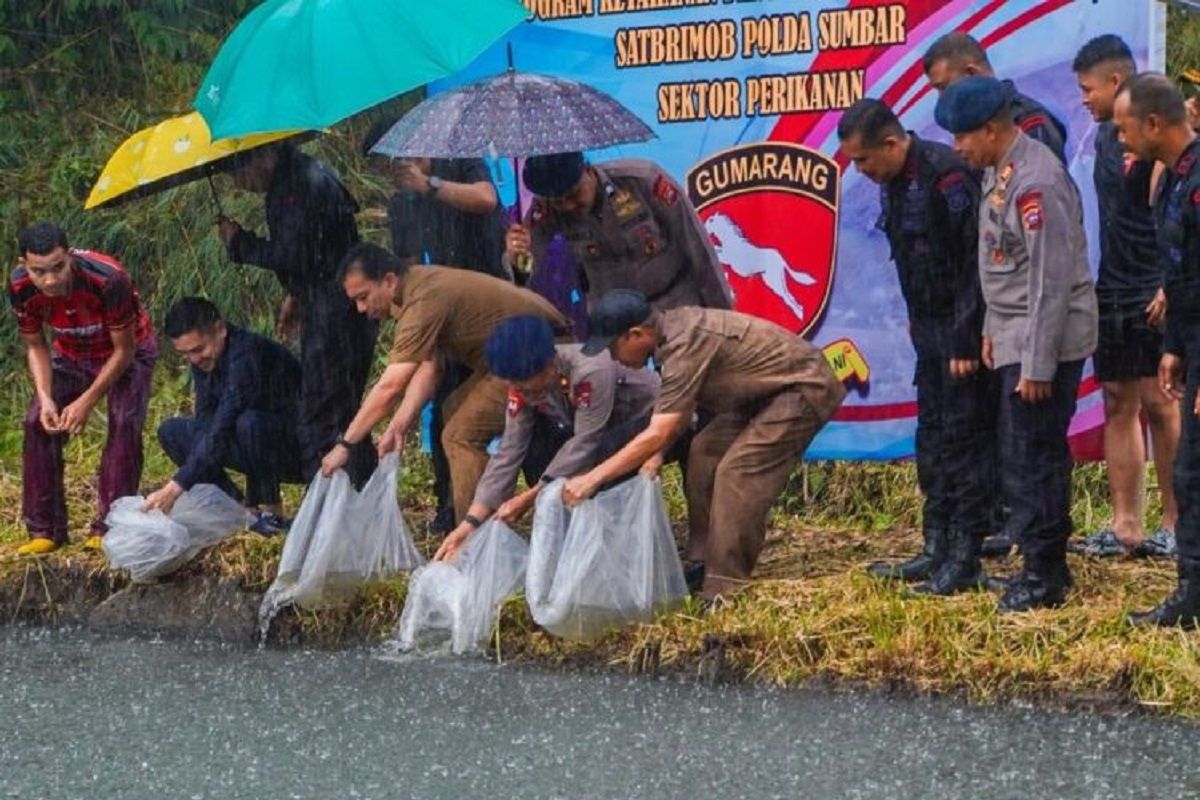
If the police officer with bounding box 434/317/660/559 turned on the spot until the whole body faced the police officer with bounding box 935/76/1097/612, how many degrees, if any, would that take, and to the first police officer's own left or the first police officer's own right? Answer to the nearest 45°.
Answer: approximately 135° to the first police officer's own left

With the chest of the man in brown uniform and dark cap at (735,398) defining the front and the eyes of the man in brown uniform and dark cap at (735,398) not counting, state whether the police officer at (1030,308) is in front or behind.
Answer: behind

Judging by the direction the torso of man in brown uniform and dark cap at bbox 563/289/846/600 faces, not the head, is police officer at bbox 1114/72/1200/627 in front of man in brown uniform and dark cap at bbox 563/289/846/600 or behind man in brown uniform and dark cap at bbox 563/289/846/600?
behind

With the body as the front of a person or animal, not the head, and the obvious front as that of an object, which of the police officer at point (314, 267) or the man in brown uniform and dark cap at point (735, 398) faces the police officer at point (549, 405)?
the man in brown uniform and dark cap at point (735, 398)

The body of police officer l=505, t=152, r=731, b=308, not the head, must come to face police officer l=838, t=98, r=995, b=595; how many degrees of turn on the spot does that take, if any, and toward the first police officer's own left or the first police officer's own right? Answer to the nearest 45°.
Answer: approximately 90° to the first police officer's own left

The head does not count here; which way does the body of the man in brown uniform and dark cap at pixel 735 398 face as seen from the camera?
to the viewer's left

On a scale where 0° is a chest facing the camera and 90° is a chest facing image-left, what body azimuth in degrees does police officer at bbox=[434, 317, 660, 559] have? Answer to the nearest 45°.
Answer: approximately 45°

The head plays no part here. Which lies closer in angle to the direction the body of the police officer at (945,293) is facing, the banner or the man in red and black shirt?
the man in red and black shirt

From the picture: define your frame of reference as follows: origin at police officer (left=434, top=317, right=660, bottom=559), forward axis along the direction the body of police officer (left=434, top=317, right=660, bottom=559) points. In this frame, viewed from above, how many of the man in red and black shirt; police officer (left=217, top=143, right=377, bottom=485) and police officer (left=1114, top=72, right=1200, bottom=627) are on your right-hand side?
2
